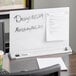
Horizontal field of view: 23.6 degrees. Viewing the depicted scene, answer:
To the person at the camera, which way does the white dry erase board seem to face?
facing the viewer

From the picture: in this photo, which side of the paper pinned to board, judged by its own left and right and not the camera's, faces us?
front
